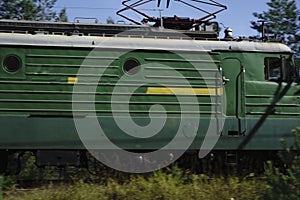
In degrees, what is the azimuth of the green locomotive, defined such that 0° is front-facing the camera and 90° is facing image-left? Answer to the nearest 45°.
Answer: approximately 270°

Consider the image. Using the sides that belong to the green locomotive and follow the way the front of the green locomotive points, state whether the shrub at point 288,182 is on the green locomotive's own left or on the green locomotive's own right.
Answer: on the green locomotive's own right

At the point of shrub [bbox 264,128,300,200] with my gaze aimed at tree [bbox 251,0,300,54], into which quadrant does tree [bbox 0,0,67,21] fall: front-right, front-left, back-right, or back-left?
front-left

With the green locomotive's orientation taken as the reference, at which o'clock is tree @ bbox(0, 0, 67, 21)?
The tree is roughly at 8 o'clock from the green locomotive.

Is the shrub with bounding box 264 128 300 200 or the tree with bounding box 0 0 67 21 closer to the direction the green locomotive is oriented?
the shrub
